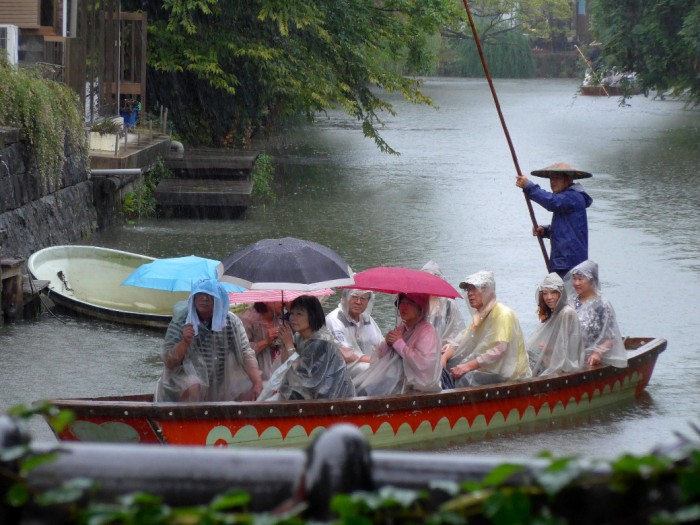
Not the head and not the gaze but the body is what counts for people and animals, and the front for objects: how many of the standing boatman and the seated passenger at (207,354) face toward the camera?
1

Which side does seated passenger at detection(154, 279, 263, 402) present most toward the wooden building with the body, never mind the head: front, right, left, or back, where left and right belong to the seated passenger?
back

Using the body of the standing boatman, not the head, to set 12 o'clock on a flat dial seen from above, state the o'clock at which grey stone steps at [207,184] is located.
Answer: The grey stone steps is roughly at 2 o'clock from the standing boatman.

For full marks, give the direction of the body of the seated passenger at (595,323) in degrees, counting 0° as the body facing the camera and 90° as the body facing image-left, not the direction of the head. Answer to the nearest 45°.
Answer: approximately 45°

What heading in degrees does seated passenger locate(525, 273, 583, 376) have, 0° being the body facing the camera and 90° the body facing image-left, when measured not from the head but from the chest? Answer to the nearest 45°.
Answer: approximately 45°

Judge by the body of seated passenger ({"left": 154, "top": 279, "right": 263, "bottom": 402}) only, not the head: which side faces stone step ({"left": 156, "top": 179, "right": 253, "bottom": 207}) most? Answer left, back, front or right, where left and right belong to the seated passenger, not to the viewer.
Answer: back

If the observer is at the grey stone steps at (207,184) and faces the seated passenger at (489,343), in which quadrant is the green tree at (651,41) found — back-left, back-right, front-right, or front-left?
back-left

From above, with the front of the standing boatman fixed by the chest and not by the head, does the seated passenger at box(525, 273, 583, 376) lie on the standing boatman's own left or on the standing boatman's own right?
on the standing boatman's own left

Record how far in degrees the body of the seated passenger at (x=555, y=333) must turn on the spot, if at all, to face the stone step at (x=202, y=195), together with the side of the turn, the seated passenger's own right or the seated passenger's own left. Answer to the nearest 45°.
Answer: approximately 90° to the seated passenger's own right

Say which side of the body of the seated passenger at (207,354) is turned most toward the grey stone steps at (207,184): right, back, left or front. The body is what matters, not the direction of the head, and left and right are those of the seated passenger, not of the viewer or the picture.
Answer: back

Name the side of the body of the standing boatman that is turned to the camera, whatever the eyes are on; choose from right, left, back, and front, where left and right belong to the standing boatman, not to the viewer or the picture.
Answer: left

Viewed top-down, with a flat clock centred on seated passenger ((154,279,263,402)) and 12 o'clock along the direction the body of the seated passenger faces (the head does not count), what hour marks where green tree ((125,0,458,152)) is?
The green tree is roughly at 6 o'clock from the seated passenger.
